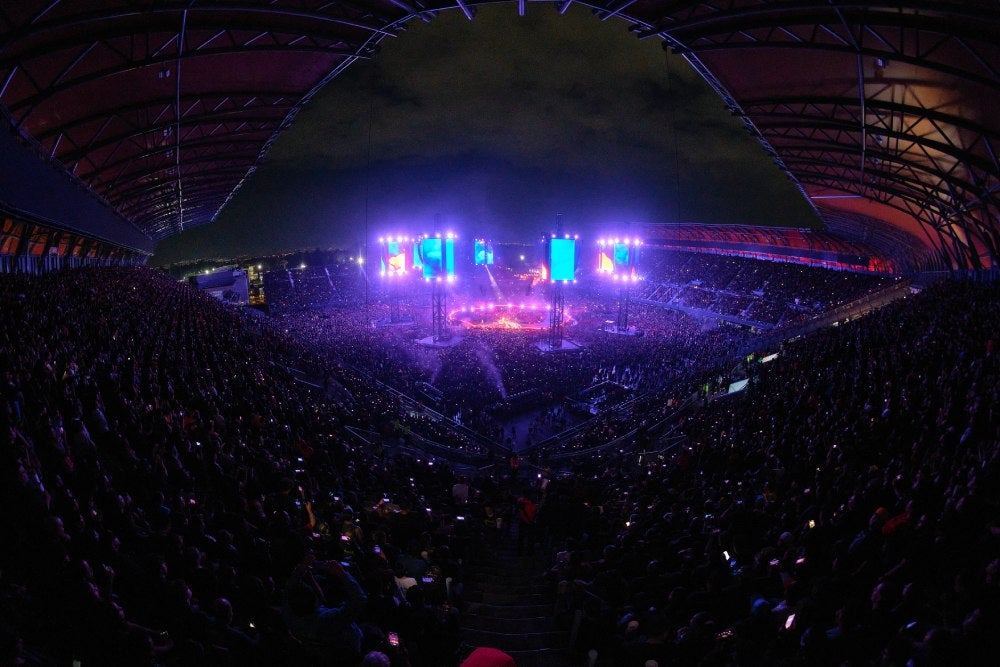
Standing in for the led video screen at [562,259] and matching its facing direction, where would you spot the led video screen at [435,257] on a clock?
the led video screen at [435,257] is roughly at 3 o'clock from the led video screen at [562,259].

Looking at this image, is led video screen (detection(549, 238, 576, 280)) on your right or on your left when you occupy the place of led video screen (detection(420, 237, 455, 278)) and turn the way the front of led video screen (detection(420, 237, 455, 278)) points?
on your left

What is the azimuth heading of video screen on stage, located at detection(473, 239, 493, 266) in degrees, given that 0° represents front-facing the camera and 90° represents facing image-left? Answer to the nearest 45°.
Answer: approximately 0°

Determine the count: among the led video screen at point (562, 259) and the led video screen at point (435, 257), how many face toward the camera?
2

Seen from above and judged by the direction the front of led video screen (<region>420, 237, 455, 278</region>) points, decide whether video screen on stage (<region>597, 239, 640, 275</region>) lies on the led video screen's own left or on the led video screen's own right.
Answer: on the led video screen's own left
